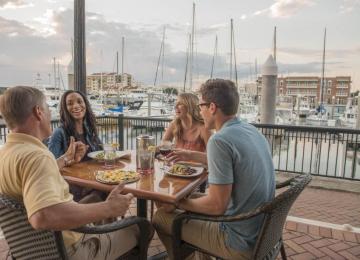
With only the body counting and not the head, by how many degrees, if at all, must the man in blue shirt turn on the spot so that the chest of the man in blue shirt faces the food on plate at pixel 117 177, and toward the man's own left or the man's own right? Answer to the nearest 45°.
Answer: approximately 45° to the man's own left

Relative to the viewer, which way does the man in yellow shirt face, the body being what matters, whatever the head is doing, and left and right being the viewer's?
facing away from the viewer and to the right of the viewer

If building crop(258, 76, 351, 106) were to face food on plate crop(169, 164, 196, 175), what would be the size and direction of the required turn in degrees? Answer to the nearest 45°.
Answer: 0° — it already faces it

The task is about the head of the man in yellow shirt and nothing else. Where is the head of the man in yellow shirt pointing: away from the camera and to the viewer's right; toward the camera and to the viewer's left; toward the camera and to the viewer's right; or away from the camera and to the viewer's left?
away from the camera and to the viewer's right

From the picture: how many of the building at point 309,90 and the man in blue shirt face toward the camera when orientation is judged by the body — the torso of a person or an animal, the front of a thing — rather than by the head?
1

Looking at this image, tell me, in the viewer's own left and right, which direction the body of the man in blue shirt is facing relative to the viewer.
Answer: facing away from the viewer and to the left of the viewer

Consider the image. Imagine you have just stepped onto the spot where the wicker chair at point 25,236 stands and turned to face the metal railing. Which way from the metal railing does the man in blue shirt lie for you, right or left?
right

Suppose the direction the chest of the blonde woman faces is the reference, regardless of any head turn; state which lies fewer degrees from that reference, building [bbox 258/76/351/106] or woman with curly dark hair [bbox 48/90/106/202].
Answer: the woman with curly dark hair

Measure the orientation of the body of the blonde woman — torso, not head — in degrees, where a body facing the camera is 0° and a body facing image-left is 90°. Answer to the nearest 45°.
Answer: approximately 45°

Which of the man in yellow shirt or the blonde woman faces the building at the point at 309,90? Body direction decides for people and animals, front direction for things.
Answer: the man in yellow shirt

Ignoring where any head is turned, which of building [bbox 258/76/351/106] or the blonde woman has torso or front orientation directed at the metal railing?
the building
